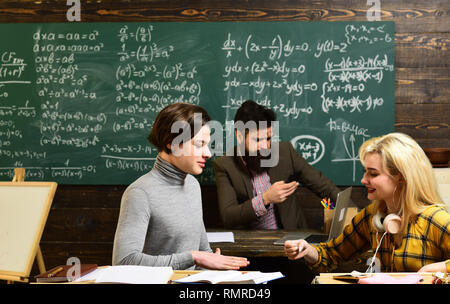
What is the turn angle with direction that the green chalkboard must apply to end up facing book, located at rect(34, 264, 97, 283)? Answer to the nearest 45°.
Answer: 0° — it already faces it

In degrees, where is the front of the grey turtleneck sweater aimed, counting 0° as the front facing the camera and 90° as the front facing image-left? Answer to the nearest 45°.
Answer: approximately 315°

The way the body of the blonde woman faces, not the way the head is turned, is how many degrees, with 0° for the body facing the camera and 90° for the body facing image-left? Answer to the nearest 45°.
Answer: approximately 45°

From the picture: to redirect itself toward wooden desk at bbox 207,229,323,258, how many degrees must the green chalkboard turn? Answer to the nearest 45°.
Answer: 0° — it already faces it

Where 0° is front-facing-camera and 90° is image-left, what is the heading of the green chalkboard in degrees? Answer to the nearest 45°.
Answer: approximately 0°
